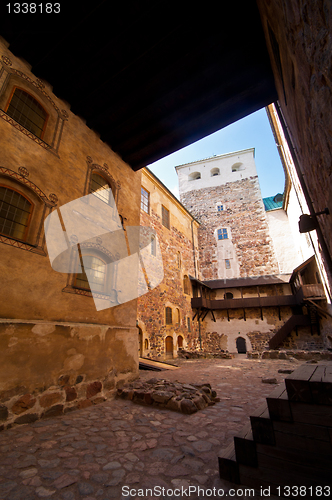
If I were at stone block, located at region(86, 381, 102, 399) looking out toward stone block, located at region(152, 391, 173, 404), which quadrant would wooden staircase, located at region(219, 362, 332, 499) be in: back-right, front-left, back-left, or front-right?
front-right

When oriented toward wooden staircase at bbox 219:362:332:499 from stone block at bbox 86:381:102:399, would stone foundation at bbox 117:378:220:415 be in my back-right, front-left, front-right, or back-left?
front-left

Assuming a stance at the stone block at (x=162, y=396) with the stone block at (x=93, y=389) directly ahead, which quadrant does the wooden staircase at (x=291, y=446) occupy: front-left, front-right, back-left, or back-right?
back-left

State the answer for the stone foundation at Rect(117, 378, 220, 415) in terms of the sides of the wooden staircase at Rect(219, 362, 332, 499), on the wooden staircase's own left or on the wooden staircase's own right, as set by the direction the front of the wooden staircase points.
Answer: on the wooden staircase's own right

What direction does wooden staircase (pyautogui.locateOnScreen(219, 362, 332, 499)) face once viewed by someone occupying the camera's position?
facing to the left of the viewer

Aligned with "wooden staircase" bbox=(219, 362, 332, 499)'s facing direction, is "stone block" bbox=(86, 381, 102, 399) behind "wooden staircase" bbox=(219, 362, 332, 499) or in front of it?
in front

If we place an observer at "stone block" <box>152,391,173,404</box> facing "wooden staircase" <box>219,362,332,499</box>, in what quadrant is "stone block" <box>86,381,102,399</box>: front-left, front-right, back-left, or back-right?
back-right

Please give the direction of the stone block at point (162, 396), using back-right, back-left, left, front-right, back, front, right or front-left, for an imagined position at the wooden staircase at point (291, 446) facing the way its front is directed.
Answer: front-right

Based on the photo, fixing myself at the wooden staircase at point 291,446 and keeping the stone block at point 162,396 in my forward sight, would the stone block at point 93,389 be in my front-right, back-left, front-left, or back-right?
front-left
